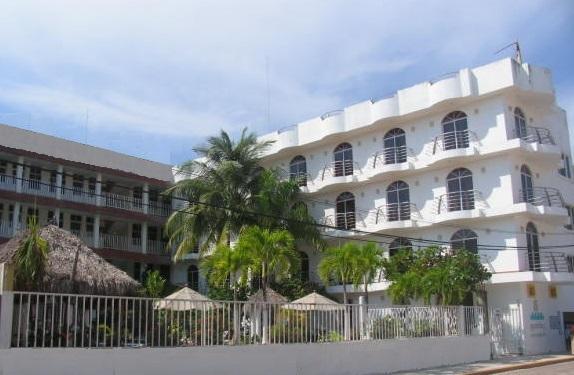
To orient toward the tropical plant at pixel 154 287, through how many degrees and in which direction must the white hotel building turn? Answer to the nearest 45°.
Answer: approximately 45° to its right

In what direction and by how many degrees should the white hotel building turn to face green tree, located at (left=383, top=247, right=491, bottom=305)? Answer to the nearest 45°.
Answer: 0° — it already faces it

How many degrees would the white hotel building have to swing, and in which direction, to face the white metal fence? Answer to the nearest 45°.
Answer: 0° — it already faces it

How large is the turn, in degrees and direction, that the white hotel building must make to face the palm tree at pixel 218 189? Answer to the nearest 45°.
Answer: approximately 45° to its right

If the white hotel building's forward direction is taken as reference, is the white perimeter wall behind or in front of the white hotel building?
in front

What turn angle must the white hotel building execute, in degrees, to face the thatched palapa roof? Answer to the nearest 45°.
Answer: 0° — it already faces it

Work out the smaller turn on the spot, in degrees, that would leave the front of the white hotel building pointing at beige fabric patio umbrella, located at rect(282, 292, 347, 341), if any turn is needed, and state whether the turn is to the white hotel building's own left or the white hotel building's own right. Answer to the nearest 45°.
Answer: approximately 45° to the white hotel building's own left

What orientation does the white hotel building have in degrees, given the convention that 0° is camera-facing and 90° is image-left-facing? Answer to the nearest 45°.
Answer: approximately 45°

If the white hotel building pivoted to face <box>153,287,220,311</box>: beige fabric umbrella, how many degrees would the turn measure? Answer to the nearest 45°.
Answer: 0° — it already faces it
